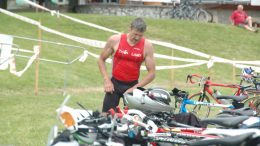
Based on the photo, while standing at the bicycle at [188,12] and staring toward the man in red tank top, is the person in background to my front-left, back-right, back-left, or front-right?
front-left

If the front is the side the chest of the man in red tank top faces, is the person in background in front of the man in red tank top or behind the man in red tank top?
behind

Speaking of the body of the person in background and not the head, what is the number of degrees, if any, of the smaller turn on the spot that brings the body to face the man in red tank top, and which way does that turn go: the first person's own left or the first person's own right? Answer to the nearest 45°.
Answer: approximately 45° to the first person's own right

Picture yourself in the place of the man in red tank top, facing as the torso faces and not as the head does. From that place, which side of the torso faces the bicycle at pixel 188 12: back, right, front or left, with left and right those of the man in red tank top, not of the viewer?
back

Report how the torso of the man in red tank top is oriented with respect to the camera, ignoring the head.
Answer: toward the camera

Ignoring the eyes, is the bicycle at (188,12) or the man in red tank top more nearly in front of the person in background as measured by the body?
the man in red tank top

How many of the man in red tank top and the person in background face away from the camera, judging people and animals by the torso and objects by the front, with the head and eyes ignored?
0
